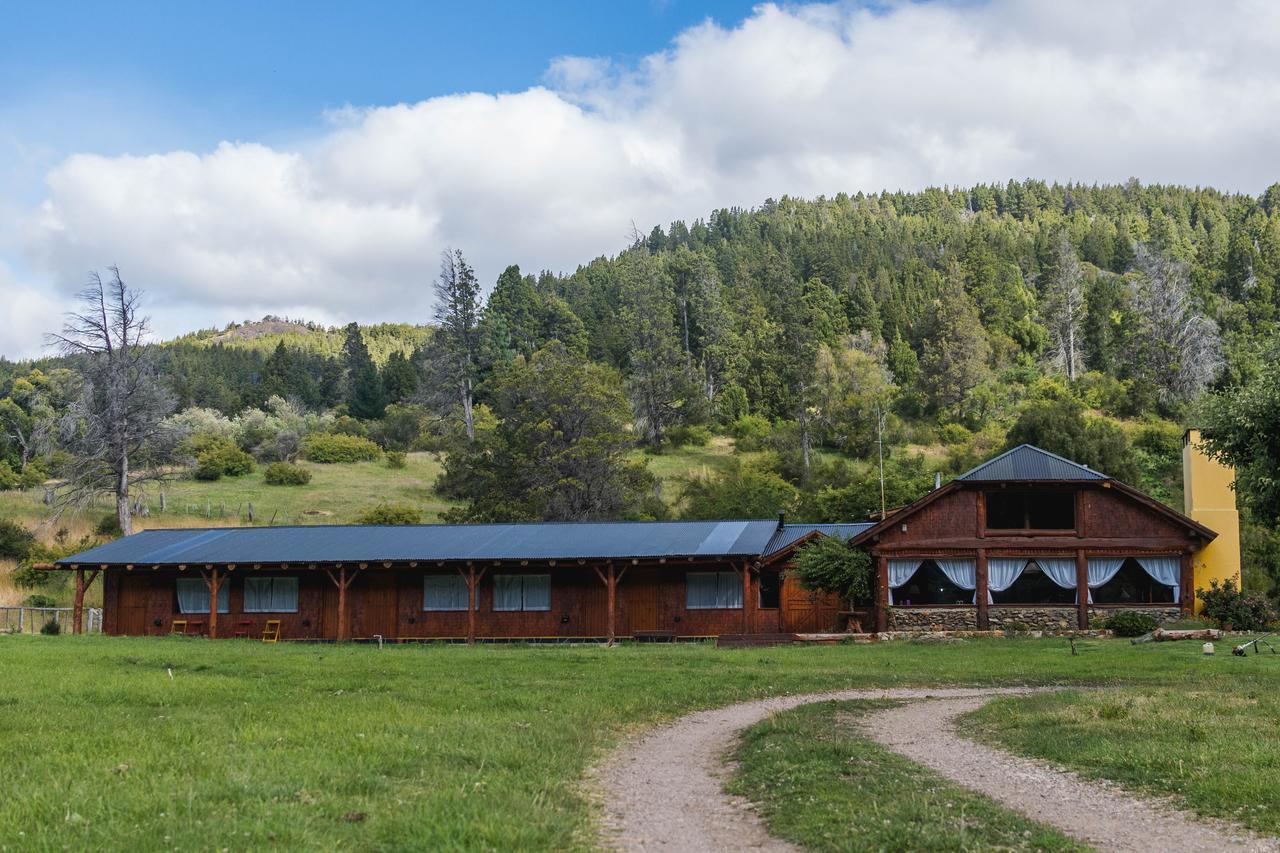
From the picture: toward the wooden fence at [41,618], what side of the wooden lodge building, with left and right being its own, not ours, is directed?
right

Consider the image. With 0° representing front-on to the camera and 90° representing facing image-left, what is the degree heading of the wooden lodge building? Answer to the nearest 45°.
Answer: approximately 0°

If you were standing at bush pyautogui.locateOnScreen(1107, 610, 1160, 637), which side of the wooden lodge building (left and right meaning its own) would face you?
left
